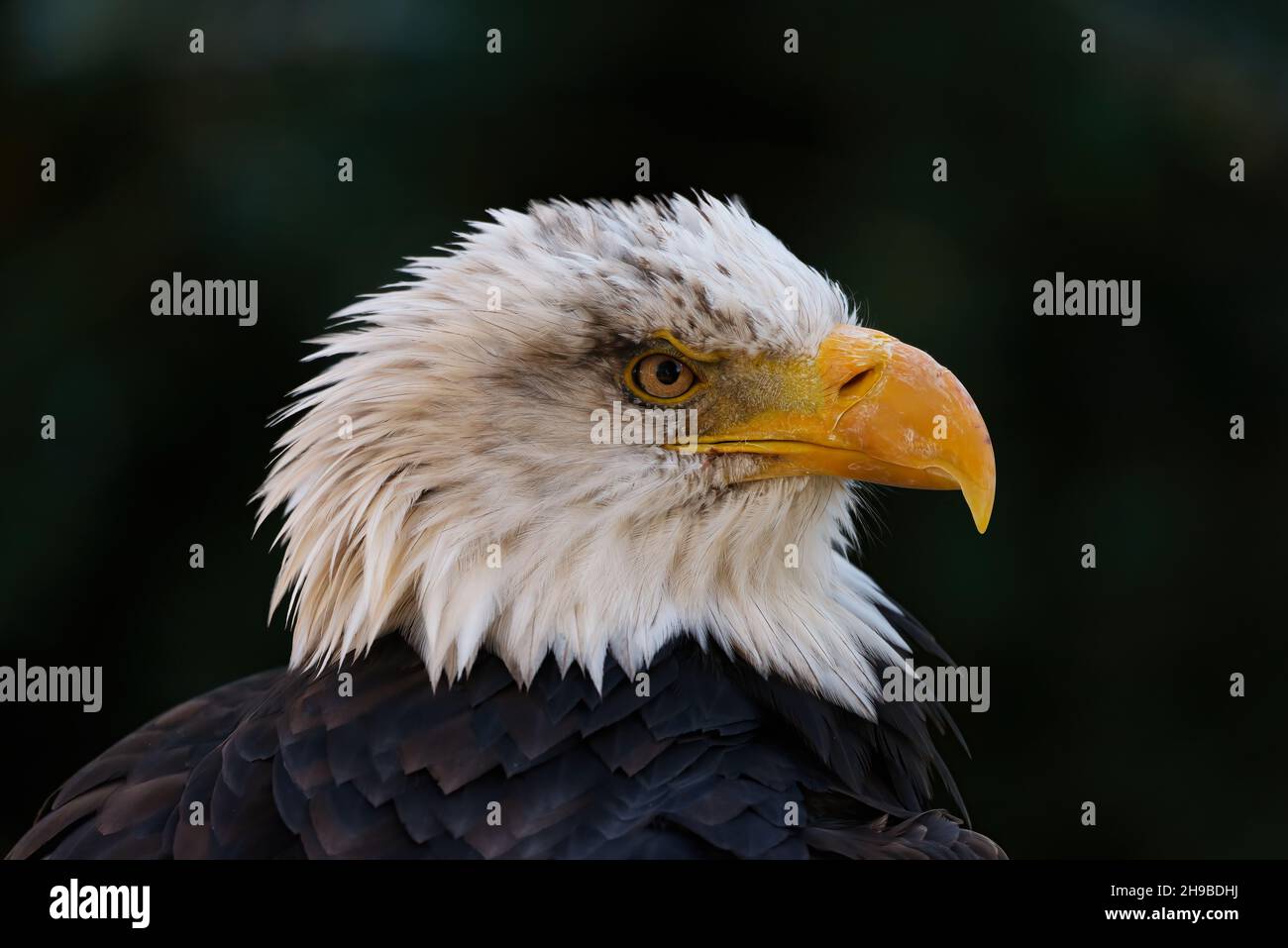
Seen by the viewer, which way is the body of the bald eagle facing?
to the viewer's right
